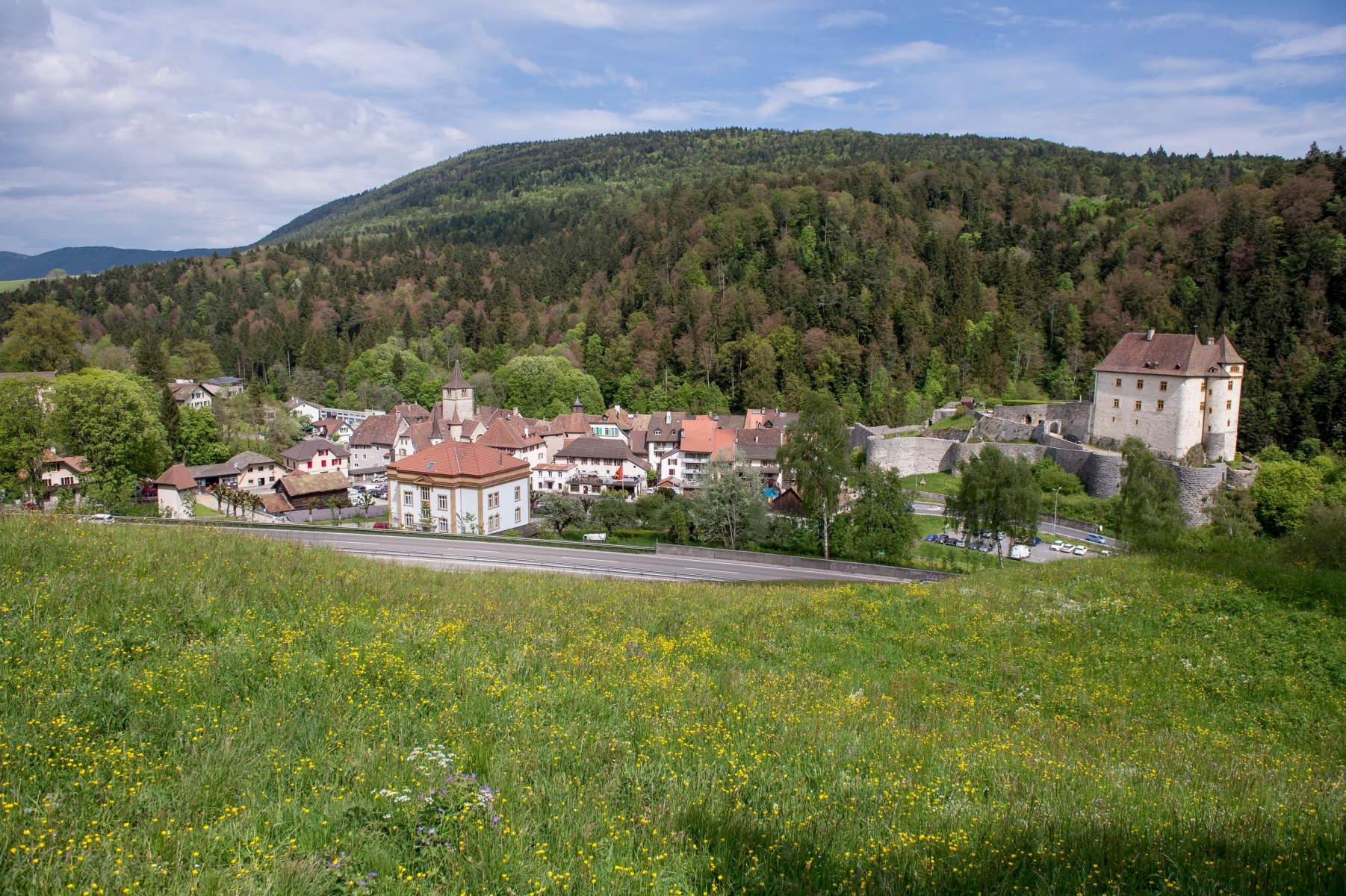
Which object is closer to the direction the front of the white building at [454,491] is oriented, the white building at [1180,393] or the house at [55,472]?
the house

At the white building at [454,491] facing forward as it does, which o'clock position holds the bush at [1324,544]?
The bush is roughly at 9 o'clock from the white building.

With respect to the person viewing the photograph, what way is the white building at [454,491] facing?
facing the viewer and to the left of the viewer

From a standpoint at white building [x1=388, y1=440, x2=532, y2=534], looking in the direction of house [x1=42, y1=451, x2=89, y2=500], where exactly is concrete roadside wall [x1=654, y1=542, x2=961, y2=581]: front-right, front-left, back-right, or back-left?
back-left

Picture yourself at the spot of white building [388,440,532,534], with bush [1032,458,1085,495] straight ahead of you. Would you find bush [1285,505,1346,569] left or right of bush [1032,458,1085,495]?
right

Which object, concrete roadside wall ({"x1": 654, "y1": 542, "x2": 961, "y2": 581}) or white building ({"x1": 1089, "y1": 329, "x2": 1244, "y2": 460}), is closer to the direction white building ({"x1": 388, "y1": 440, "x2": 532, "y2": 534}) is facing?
the concrete roadside wall

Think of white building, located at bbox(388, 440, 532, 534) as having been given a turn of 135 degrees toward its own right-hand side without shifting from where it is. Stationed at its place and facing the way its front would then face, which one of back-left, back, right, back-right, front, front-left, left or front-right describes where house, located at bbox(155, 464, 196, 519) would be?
front-left

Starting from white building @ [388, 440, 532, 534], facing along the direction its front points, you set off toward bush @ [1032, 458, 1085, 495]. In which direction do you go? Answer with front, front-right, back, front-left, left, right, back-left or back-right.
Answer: back-left

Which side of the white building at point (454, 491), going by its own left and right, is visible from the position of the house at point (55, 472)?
right

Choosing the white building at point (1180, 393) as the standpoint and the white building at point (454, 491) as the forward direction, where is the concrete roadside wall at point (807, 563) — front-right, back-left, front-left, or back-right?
front-left

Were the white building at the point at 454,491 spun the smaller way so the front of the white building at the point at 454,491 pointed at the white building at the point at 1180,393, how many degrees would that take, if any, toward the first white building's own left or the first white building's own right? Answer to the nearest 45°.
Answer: approximately 135° to the first white building's own left
